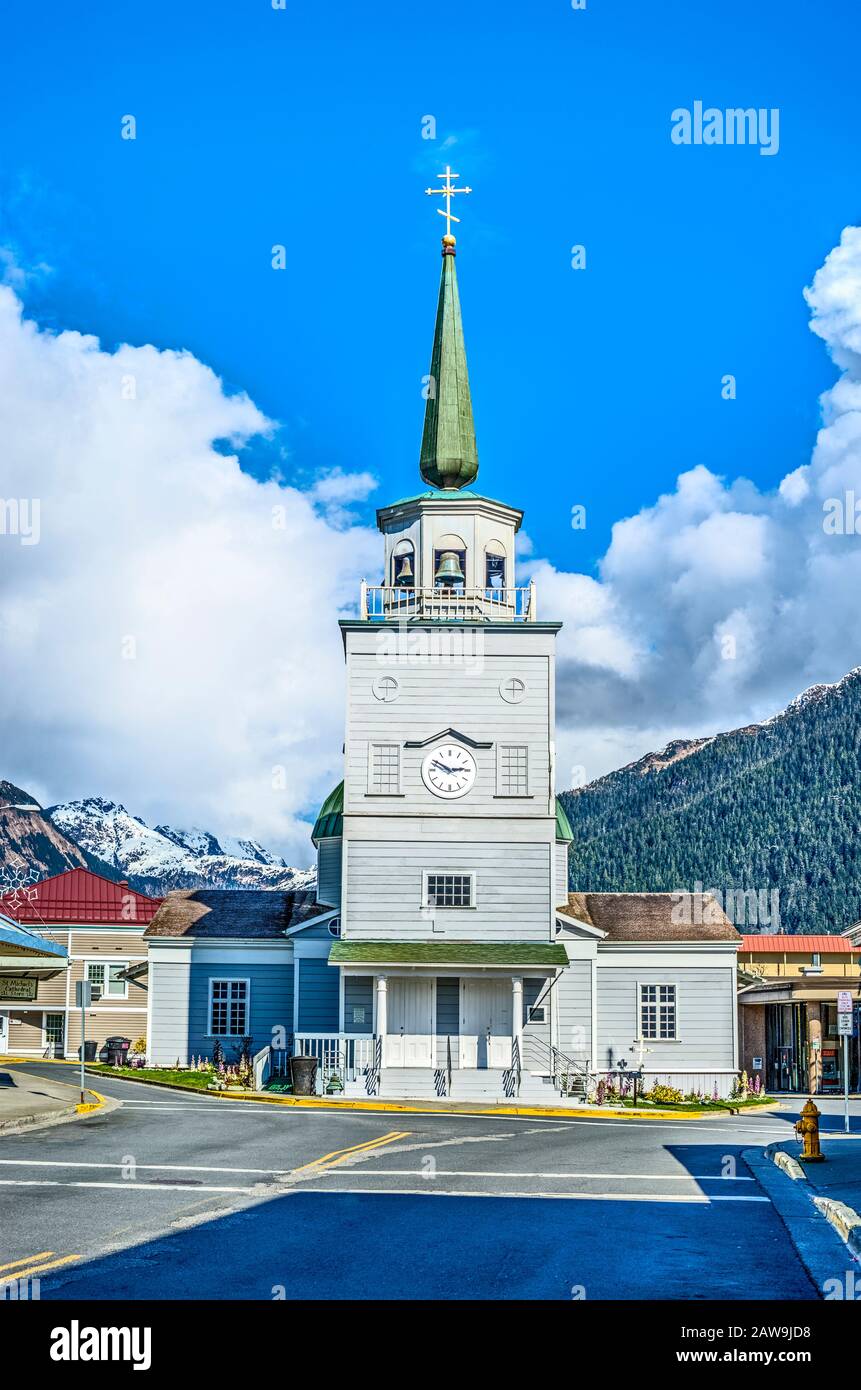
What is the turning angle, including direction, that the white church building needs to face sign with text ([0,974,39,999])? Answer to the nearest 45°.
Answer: approximately 45° to its right

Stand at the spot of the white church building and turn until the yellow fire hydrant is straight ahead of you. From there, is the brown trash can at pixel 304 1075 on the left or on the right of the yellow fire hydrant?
right

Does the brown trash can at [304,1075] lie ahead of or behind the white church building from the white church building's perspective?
ahead

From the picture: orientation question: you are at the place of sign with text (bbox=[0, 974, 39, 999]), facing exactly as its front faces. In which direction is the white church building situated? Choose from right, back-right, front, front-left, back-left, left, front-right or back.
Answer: back-left

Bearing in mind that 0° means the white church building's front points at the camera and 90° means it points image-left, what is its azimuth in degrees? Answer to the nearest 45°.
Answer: approximately 0°

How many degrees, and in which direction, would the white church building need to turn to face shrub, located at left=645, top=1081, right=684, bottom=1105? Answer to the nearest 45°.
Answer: approximately 90° to its left

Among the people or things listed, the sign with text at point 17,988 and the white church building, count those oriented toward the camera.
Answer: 2

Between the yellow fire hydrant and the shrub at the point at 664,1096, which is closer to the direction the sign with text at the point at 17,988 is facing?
the yellow fire hydrant

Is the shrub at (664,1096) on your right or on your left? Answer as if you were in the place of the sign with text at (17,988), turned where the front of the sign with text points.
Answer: on your left
